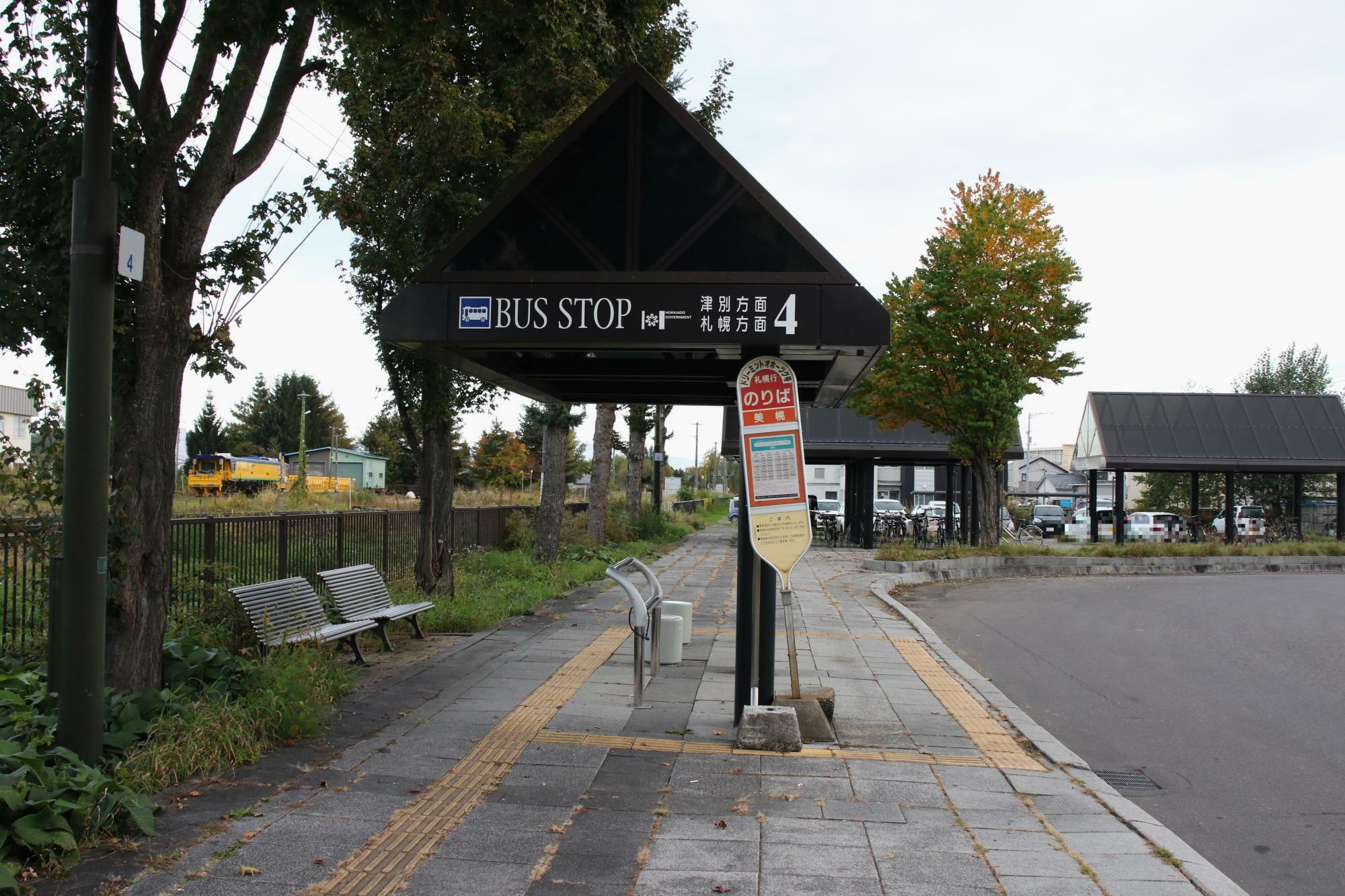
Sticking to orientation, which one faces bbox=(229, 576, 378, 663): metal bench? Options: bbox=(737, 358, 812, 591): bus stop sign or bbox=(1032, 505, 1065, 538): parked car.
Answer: the parked car

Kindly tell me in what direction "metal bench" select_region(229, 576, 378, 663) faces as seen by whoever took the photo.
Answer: facing the viewer and to the right of the viewer

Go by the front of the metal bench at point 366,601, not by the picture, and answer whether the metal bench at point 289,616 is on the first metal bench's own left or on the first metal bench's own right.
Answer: on the first metal bench's own right

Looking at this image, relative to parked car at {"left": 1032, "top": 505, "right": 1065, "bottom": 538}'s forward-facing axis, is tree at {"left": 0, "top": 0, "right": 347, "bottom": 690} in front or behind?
in front

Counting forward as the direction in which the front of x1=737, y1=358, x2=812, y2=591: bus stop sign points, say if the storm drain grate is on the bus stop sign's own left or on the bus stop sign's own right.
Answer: on the bus stop sign's own left

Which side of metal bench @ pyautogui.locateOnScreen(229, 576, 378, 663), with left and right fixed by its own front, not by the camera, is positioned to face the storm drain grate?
front

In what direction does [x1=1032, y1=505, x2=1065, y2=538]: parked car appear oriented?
toward the camera

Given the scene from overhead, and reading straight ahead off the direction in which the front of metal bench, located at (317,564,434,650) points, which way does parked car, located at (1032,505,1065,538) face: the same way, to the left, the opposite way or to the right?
to the right

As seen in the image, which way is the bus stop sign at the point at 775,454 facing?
toward the camera

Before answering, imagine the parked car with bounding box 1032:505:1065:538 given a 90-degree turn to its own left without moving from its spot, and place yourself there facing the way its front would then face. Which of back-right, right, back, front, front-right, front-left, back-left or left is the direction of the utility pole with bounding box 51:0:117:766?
right

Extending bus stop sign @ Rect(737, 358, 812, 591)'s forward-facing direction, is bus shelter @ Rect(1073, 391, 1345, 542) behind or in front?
behind

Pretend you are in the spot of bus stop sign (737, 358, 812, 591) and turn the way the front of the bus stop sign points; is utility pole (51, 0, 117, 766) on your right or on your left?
on your right

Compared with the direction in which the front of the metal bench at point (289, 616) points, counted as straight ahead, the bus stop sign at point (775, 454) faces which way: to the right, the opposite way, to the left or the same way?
to the right

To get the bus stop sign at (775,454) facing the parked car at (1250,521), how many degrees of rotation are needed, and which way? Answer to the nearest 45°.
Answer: approximately 135° to its left

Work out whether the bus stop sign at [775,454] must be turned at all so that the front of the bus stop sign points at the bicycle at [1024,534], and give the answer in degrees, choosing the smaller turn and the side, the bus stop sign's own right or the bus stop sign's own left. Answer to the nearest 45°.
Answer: approximately 180°

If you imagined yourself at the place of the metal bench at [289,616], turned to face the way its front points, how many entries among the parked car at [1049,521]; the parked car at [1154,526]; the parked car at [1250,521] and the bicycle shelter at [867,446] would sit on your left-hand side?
4

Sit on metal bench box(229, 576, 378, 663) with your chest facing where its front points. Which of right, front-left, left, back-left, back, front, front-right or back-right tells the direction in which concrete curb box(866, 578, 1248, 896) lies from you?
front
